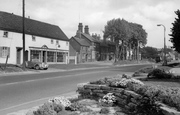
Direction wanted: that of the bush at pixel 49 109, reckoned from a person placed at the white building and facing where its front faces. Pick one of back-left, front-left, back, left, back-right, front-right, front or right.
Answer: front-right

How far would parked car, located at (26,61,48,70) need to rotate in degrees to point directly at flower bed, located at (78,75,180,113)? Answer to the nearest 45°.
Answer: approximately 45° to its right

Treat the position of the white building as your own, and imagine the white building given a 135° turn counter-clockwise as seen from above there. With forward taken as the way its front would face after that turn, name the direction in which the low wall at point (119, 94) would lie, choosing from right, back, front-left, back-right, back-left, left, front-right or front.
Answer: back

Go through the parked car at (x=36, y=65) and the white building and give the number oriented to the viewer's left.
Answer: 0

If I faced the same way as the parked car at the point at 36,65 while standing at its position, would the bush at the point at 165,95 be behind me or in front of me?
in front

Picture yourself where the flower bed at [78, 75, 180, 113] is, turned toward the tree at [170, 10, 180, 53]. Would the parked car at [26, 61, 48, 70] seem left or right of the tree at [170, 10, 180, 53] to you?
left

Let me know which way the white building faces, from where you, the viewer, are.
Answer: facing the viewer and to the right of the viewer
